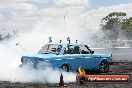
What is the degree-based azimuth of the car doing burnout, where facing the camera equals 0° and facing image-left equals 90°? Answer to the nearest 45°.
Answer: approximately 225°
